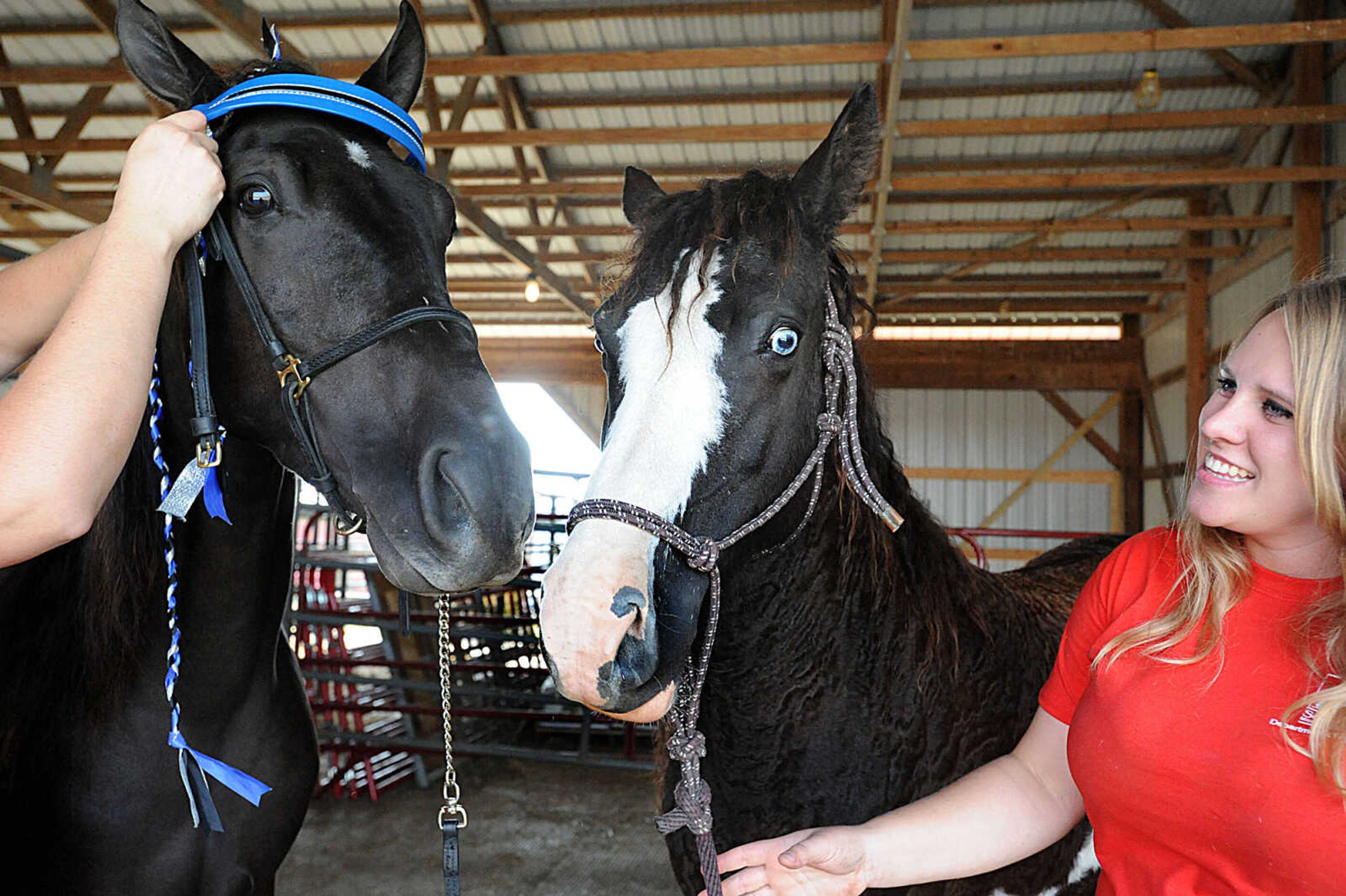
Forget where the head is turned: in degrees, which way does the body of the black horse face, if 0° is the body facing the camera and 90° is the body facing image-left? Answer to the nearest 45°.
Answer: approximately 315°

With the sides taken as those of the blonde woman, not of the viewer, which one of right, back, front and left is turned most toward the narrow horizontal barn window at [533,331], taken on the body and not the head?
right

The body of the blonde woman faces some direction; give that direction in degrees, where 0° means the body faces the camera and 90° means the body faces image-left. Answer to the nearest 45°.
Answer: approximately 45°

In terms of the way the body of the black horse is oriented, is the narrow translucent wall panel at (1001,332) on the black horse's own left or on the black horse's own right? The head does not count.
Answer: on the black horse's own left

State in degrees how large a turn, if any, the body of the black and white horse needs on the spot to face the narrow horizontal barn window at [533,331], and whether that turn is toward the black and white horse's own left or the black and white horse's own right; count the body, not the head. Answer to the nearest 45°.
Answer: approximately 135° to the black and white horse's own right

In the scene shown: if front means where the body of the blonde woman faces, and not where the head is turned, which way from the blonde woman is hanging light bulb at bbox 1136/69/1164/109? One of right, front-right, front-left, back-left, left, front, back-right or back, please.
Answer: back-right

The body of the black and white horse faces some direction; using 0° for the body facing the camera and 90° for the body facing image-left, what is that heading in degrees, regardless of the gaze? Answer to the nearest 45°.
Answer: approximately 45°

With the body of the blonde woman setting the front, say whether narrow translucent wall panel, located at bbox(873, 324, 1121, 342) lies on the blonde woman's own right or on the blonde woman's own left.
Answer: on the blonde woman's own right

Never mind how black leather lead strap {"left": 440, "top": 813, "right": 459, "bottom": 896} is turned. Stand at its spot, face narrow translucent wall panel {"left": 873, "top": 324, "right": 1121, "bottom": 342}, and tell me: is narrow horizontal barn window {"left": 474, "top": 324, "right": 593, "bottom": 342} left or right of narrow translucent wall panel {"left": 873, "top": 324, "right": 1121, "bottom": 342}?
left

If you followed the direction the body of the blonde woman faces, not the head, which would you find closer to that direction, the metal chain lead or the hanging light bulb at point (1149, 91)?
the metal chain lead

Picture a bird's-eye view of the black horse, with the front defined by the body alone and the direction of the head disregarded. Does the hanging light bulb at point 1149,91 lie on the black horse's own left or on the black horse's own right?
on the black horse's own left
